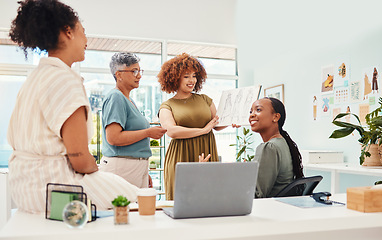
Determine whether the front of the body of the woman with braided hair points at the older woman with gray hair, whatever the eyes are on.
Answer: yes

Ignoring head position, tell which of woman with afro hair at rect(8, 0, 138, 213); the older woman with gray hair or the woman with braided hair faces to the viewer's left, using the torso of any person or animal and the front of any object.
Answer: the woman with braided hair

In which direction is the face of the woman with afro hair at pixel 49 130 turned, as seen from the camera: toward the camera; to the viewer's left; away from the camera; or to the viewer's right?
to the viewer's right

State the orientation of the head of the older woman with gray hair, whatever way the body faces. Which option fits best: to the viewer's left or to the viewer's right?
to the viewer's right

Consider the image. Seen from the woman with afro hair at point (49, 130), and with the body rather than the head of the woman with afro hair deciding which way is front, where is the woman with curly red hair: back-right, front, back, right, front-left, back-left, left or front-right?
front

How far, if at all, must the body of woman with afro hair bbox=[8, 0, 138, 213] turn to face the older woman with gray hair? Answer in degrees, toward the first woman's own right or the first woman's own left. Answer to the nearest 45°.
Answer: approximately 45° to the first woman's own left

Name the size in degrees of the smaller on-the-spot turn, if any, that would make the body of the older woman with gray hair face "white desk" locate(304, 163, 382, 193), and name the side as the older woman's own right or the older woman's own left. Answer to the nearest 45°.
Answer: approximately 45° to the older woman's own left

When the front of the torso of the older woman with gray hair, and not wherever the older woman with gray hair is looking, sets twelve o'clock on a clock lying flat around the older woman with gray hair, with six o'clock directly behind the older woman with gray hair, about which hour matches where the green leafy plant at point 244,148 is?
The green leafy plant is roughly at 10 o'clock from the older woman with gray hair.

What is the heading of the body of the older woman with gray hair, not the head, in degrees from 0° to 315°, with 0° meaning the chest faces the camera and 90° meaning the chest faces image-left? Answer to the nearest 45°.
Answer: approximately 270°

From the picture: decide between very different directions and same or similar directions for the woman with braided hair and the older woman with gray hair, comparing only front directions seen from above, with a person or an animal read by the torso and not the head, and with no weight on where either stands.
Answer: very different directions

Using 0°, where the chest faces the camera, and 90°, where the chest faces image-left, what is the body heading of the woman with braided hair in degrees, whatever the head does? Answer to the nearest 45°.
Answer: approximately 90°

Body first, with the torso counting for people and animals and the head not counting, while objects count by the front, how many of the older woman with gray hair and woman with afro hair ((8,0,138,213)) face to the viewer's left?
0

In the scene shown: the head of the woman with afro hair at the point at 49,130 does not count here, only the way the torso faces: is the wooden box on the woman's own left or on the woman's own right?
on the woman's own right

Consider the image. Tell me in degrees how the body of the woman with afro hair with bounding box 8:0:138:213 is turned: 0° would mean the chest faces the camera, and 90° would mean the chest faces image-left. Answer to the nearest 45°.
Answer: approximately 225°

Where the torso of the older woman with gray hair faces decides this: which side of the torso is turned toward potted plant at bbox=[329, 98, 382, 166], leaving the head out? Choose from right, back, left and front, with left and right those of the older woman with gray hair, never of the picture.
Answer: front

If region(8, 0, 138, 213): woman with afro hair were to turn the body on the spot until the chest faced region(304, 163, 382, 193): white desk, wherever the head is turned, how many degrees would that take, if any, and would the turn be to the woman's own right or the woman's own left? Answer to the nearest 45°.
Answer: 0° — they already face it
